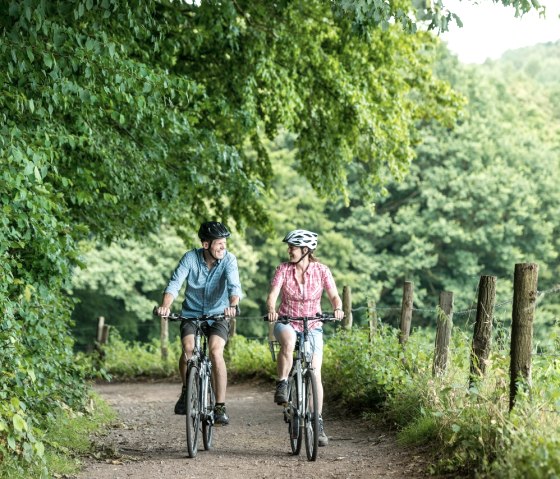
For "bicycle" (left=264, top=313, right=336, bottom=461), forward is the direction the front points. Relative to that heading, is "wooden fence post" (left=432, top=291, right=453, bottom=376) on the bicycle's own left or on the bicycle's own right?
on the bicycle's own left

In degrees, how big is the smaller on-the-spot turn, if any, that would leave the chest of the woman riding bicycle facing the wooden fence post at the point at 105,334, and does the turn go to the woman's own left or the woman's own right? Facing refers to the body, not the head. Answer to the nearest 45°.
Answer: approximately 180°

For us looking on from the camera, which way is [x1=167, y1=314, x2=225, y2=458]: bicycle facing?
facing the viewer

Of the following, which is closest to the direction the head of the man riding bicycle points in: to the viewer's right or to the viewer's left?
to the viewer's right

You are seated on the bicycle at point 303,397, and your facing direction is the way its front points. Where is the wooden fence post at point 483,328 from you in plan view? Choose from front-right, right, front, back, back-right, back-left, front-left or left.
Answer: left

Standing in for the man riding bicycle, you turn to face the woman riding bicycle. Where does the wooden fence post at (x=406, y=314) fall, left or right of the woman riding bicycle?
left

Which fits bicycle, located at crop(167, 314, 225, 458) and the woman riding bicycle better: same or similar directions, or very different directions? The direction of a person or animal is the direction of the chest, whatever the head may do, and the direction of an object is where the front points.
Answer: same or similar directions

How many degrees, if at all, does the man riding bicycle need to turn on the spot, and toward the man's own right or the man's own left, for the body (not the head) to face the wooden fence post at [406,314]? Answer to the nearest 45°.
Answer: approximately 135° to the man's own left

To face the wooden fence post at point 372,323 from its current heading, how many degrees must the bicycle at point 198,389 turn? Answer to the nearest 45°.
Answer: approximately 135° to its left

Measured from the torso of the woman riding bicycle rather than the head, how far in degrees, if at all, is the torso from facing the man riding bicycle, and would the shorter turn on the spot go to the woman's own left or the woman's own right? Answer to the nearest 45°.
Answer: approximately 90° to the woman's own right

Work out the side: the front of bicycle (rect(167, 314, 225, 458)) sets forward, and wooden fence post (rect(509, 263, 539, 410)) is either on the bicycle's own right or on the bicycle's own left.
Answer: on the bicycle's own left

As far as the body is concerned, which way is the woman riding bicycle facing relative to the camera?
toward the camera

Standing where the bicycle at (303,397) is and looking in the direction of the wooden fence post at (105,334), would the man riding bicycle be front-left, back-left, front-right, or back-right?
front-left

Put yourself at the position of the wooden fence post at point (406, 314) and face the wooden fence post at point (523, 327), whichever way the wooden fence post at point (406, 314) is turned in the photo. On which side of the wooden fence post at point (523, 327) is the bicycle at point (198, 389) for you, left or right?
right

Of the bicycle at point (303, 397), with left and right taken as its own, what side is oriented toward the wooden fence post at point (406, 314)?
back

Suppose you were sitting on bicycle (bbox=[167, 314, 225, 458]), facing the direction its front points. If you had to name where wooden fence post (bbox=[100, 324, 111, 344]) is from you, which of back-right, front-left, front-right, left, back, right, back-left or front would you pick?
back

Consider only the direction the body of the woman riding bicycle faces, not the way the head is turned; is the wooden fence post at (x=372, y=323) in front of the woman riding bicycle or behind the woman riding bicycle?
behind

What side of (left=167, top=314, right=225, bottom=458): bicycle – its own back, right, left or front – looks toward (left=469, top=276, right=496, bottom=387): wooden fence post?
left
